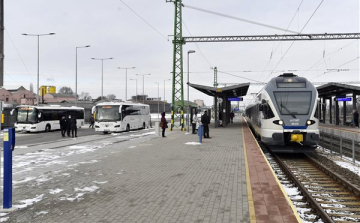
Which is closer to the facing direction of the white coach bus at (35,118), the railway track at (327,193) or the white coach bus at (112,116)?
the railway track

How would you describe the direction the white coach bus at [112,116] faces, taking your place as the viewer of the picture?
facing the viewer and to the left of the viewer

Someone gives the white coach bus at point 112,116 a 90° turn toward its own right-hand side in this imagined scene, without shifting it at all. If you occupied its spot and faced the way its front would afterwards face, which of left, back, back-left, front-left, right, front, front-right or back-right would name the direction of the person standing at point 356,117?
back-right

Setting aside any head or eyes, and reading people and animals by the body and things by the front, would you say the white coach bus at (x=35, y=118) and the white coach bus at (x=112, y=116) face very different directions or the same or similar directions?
same or similar directions

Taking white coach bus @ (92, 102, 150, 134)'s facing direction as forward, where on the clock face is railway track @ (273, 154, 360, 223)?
The railway track is roughly at 10 o'clock from the white coach bus.
